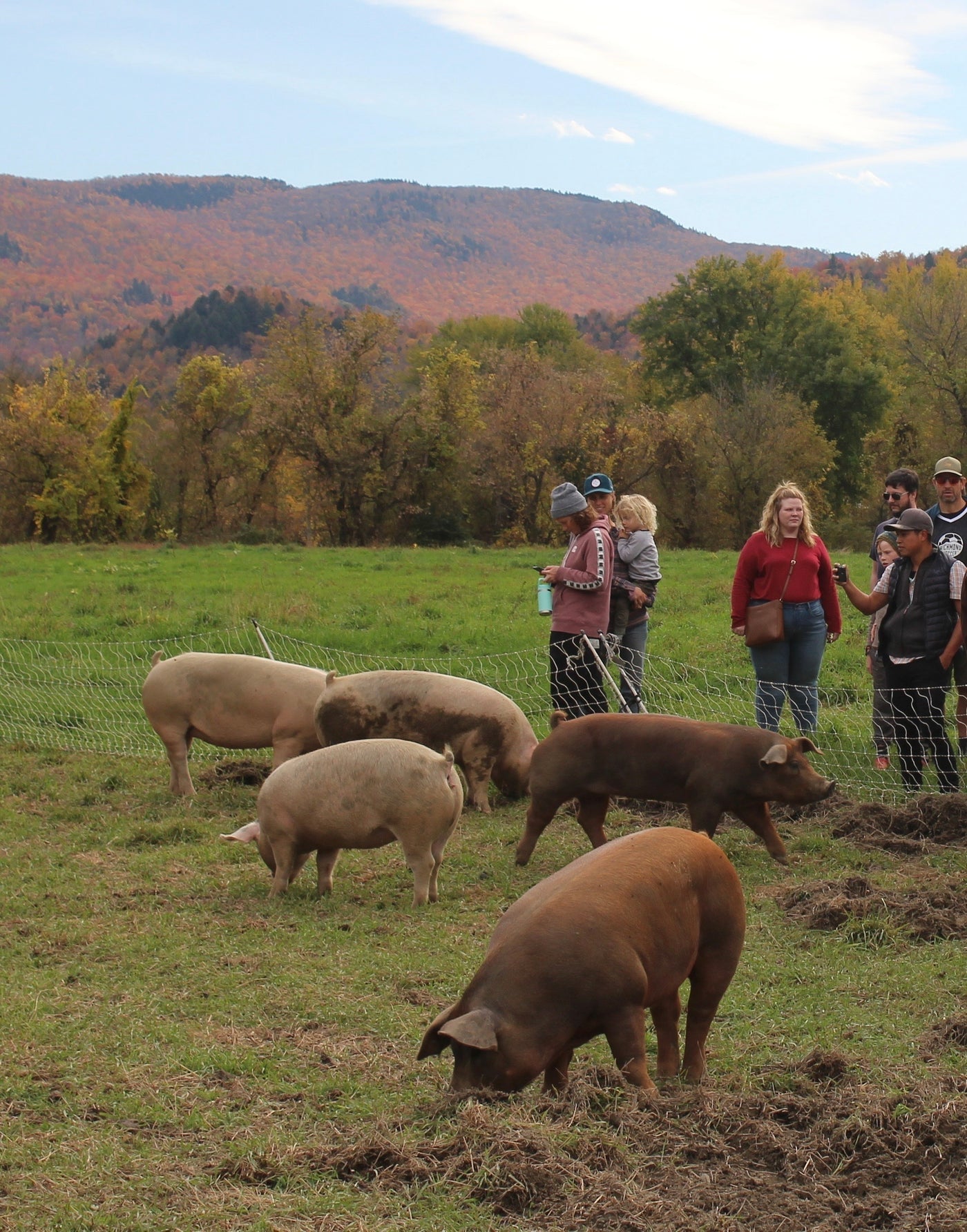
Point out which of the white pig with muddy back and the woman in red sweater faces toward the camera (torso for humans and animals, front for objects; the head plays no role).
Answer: the woman in red sweater

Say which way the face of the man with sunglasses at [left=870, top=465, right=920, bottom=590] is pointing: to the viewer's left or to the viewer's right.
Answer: to the viewer's left

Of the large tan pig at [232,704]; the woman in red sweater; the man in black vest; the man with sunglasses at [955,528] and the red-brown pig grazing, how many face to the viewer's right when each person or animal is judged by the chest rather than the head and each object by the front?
1

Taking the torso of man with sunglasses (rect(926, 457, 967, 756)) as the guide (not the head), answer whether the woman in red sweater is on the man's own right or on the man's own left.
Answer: on the man's own right

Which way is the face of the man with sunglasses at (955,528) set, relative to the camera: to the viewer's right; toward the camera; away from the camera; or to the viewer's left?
toward the camera

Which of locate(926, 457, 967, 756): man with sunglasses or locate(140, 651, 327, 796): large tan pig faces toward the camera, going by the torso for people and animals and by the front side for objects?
the man with sunglasses

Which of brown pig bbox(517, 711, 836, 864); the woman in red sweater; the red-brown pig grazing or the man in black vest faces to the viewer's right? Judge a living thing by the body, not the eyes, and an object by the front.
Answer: the brown pig

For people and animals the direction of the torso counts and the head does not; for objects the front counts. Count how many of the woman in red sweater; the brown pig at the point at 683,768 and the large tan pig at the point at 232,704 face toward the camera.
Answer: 1

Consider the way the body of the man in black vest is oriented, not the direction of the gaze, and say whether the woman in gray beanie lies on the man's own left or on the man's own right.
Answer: on the man's own right

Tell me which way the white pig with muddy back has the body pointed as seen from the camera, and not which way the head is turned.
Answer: to the viewer's right

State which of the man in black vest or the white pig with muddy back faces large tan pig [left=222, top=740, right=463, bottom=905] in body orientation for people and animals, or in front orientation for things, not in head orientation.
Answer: the man in black vest

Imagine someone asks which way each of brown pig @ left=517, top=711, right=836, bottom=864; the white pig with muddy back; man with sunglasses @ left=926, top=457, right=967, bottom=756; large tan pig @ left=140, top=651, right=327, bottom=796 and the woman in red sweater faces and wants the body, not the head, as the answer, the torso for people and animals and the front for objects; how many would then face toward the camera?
2

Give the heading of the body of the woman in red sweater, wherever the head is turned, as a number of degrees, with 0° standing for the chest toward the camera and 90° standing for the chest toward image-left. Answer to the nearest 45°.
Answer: approximately 0°

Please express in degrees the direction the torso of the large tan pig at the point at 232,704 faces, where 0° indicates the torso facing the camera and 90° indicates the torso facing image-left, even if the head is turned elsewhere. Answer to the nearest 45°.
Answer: approximately 270°

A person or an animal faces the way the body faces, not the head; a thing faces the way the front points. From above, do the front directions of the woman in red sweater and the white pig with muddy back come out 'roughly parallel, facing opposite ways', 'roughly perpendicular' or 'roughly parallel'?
roughly perpendicular

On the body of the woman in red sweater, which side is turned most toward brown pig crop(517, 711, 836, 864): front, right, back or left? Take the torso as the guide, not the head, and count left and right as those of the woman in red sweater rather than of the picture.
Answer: front

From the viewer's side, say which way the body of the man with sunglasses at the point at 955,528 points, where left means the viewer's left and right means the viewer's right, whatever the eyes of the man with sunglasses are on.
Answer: facing the viewer

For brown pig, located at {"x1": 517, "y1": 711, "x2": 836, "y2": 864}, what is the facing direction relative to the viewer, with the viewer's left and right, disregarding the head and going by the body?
facing to the right of the viewer

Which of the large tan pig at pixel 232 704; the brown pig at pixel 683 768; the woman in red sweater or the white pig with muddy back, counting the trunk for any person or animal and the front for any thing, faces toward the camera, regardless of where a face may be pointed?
the woman in red sweater

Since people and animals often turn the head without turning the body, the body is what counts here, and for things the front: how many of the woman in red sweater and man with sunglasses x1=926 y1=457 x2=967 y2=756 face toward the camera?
2
